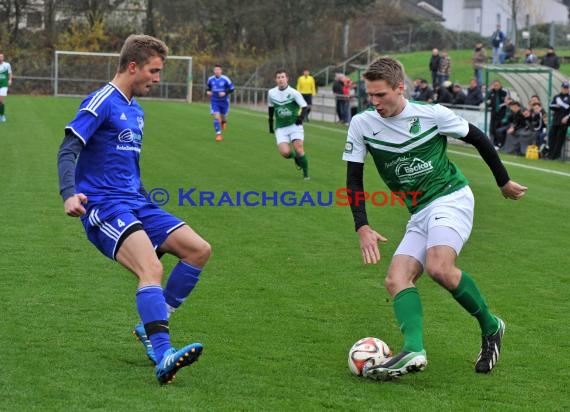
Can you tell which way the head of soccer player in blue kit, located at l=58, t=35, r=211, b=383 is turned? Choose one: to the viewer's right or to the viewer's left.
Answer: to the viewer's right

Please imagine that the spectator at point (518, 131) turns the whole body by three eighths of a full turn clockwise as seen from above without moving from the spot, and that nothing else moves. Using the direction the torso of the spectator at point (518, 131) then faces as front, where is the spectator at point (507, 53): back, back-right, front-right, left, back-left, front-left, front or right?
front

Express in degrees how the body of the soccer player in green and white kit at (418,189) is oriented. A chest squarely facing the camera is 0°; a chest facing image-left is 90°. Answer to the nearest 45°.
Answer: approximately 45°

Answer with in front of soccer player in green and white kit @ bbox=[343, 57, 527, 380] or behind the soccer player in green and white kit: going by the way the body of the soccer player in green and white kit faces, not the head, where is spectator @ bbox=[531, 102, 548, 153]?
behind

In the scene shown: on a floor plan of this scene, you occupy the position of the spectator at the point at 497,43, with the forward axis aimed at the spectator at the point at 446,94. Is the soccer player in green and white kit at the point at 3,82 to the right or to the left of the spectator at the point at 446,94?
right

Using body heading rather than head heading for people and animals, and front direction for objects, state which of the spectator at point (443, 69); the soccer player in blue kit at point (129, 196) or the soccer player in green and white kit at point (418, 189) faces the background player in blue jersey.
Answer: the spectator

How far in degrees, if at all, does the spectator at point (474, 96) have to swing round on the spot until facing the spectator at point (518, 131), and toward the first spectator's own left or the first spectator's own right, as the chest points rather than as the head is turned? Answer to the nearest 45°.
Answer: approximately 45° to the first spectator's own left
